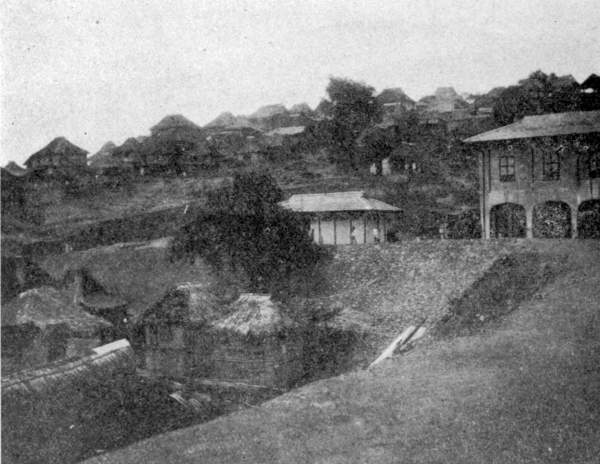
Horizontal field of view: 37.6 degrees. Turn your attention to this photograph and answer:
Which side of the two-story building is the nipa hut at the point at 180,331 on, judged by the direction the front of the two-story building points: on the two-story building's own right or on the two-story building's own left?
on the two-story building's own right

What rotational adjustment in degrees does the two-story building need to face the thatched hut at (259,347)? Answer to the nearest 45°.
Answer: approximately 45° to its right

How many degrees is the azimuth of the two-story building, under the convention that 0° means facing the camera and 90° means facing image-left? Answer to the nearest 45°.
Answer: approximately 0°

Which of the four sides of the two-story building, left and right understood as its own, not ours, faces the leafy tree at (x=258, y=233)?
right

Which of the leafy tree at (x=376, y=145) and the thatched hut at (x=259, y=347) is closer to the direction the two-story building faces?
the thatched hut
